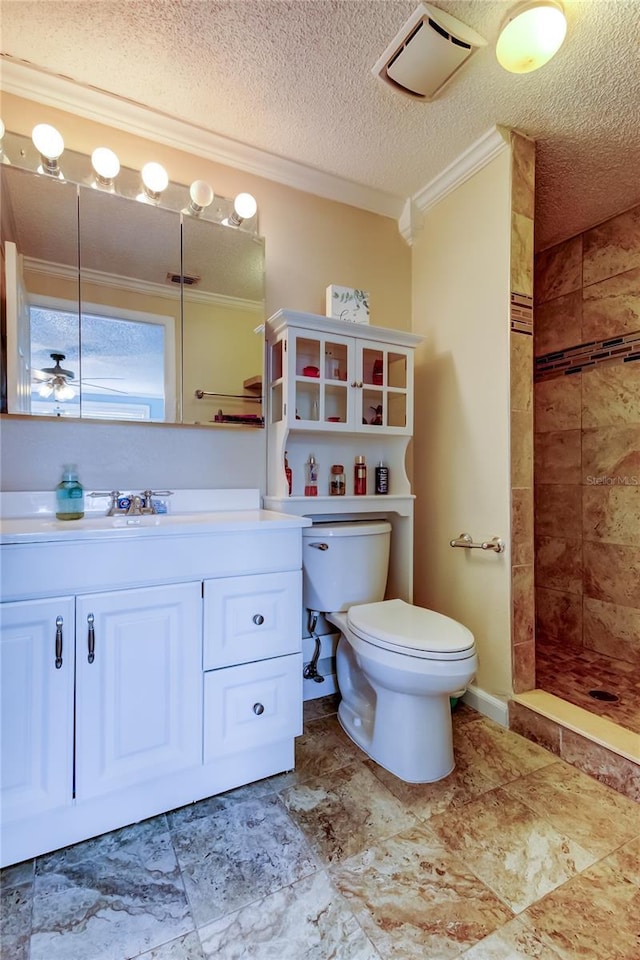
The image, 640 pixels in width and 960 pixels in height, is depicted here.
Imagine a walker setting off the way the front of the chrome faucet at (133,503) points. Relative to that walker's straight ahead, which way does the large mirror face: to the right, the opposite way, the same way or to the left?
the same way

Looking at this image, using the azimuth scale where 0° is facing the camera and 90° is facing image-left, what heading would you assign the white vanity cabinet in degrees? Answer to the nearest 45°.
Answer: approximately 315°

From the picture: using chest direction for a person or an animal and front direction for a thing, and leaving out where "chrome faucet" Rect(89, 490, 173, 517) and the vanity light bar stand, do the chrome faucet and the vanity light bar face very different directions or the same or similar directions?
same or similar directions

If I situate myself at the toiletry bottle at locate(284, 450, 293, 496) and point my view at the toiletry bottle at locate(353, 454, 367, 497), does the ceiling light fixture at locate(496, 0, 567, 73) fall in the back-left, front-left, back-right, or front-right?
front-right

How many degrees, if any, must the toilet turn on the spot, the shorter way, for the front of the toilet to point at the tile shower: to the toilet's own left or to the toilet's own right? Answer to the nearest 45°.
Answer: approximately 90° to the toilet's own left

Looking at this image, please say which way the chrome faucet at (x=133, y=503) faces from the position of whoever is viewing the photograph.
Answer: facing the viewer and to the right of the viewer

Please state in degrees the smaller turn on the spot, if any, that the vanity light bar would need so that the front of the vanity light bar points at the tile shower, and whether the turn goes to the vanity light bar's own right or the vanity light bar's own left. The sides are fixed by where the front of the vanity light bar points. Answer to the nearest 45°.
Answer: approximately 45° to the vanity light bar's own left

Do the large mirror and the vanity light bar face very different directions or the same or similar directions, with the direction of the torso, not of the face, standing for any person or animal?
same or similar directions

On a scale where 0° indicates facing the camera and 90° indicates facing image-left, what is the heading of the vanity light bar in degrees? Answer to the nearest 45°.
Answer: approximately 315°

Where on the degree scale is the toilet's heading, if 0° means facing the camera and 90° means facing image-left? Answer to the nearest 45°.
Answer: approximately 315°

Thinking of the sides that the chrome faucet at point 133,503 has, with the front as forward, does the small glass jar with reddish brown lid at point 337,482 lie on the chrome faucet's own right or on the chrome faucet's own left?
on the chrome faucet's own left

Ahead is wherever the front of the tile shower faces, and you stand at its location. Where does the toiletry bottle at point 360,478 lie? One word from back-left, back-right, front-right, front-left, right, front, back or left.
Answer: front

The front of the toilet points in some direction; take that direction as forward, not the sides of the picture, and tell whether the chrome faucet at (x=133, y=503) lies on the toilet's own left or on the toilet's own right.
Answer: on the toilet's own right

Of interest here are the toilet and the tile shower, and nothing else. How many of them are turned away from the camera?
0

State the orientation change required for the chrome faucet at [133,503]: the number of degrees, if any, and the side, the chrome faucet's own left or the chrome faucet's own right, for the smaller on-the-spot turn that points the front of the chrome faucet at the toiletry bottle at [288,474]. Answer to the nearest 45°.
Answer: approximately 45° to the chrome faucet's own left

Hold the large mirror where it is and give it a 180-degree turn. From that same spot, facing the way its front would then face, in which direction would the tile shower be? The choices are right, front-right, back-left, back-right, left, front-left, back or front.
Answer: back-right

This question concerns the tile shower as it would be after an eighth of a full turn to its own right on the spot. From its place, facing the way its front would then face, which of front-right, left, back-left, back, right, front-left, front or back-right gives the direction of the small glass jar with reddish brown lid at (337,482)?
front-left
